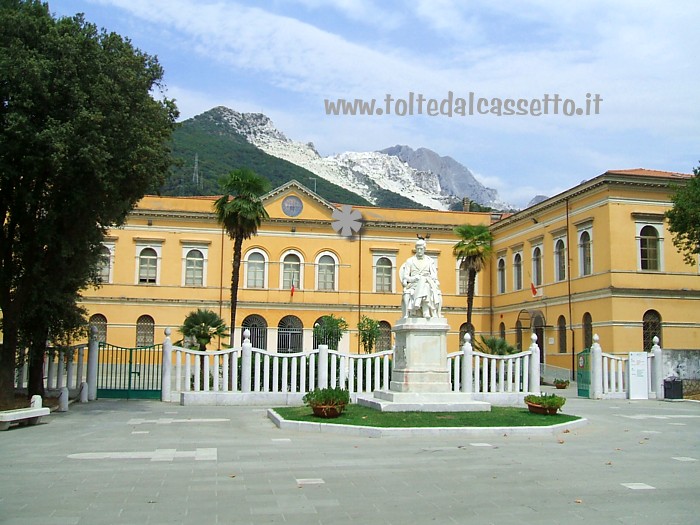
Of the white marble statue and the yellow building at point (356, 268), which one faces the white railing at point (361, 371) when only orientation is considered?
the yellow building

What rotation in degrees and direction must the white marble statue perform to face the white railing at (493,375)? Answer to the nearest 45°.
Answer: approximately 135° to its left

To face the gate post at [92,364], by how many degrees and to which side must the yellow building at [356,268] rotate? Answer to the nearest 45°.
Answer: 0° — it already faces it

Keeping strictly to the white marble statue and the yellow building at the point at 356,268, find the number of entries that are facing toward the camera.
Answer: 2

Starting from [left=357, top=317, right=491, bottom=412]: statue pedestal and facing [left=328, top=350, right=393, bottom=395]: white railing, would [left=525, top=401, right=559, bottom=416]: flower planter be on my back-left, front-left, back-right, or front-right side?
back-right

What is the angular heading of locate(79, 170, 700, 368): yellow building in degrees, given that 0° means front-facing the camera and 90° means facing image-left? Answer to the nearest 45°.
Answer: approximately 0°

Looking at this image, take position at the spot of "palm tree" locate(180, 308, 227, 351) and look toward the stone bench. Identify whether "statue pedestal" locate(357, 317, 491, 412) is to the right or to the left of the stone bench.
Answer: left

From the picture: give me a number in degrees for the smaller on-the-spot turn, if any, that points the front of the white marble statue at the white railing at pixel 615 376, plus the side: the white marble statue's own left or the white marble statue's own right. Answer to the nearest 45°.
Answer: approximately 135° to the white marble statue's own left

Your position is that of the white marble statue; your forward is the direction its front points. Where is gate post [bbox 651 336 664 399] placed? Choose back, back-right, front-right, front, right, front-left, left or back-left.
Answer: back-left
